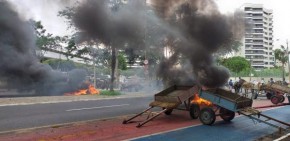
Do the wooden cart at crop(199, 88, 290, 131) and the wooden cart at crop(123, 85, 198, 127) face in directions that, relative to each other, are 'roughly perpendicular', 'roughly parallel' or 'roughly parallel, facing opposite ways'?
roughly perpendicular

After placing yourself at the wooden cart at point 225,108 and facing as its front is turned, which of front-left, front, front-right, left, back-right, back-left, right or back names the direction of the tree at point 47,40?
back

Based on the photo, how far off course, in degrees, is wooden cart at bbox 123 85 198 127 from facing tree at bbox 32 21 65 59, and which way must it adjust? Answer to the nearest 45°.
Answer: approximately 90° to its right

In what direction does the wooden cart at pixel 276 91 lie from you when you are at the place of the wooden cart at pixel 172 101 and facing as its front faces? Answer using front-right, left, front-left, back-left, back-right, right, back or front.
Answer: back

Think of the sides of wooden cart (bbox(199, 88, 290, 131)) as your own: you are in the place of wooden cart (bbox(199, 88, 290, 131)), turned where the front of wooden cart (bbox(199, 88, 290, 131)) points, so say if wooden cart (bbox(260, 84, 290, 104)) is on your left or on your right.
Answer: on your left

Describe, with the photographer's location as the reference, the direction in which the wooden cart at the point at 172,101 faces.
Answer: facing the viewer and to the left of the viewer

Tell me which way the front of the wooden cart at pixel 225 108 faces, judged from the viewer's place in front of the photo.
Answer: facing the viewer and to the right of the viewer

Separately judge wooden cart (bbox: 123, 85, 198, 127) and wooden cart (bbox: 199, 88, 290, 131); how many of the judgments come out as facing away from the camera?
0
